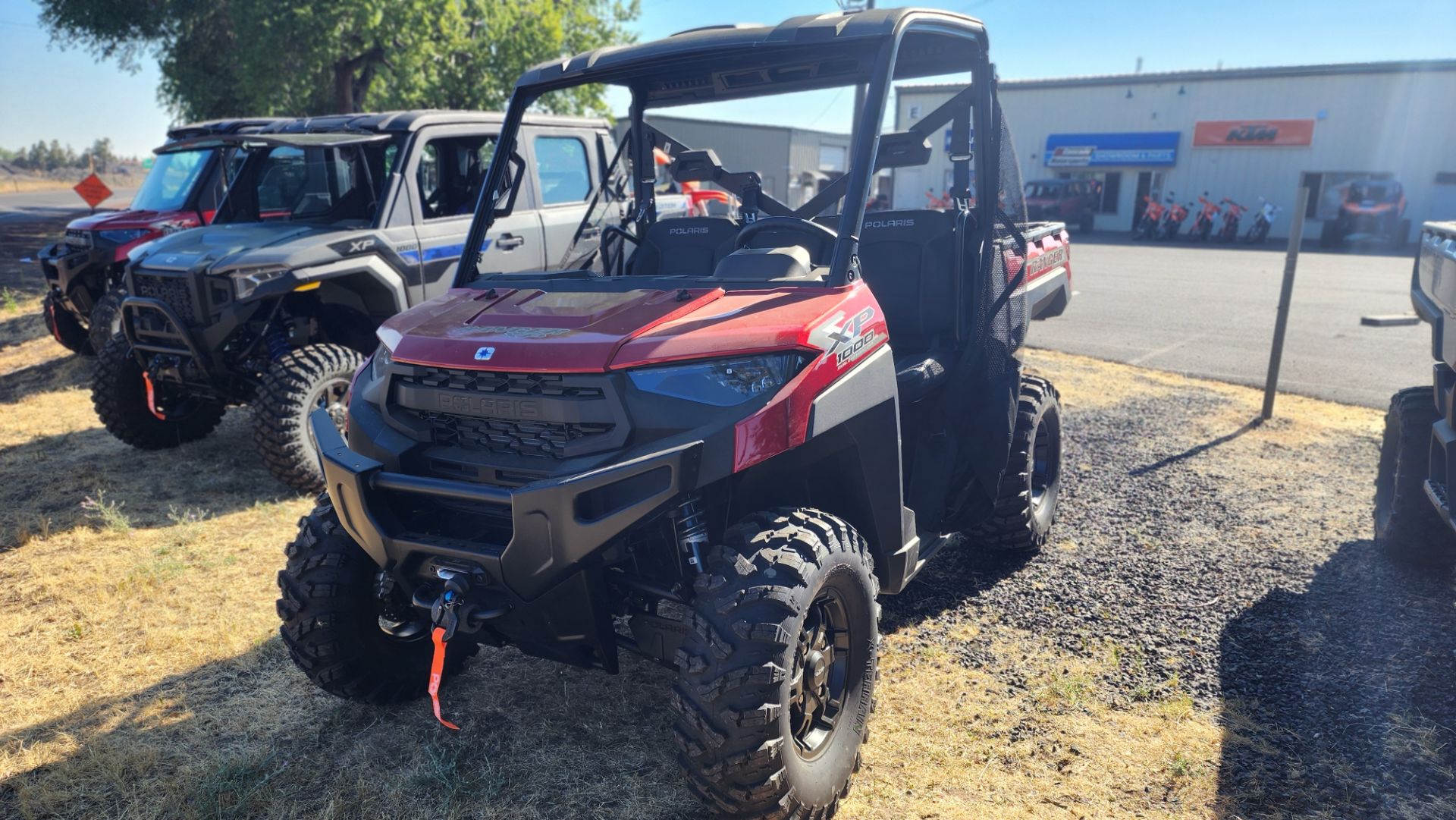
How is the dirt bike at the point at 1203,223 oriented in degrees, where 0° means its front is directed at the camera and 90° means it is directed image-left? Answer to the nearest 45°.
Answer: approximately 45°

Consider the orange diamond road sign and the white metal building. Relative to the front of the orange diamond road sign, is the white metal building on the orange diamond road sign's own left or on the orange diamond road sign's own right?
on the orange diamond road sign's own left

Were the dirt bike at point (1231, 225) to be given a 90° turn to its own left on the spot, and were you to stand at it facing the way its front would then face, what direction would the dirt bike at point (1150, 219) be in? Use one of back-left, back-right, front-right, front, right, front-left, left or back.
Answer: back-right

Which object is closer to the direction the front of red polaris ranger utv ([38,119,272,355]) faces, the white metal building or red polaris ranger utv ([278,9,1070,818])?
the red polaris ranger utv

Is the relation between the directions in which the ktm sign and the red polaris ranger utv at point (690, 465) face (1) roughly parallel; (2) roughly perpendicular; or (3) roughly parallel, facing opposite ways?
roughly parallel

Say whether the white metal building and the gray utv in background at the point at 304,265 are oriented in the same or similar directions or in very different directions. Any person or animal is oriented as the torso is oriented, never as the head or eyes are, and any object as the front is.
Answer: same or similar directions

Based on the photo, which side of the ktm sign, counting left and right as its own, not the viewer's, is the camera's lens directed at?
front

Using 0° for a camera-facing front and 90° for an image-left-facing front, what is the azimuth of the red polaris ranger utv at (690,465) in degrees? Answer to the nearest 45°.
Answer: approximately 45°

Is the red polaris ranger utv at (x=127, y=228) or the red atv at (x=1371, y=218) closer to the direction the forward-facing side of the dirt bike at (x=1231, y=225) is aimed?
the red polaris ranger utv

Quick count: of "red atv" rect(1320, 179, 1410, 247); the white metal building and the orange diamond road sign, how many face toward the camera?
3

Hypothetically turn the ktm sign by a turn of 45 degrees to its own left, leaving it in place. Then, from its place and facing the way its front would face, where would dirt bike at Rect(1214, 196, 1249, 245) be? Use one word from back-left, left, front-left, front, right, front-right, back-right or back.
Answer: front-right

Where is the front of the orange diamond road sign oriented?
toward the camera

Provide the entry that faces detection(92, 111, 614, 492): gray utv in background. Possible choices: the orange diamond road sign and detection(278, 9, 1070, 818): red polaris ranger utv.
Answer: the orange diamond road sign

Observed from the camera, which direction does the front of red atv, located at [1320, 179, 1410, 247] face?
facing the viewer

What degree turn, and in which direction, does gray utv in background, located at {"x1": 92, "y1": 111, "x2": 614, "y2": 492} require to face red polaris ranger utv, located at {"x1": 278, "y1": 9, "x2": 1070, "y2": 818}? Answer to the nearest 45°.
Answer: approximately 45° to its left

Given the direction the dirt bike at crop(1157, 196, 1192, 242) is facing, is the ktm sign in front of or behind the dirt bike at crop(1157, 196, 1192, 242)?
behind

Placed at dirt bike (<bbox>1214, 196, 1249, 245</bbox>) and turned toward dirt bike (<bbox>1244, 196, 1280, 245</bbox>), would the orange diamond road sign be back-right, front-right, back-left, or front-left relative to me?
back-right

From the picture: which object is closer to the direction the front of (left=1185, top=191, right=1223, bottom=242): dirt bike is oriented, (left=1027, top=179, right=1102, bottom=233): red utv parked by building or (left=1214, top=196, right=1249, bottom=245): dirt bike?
the red utv parked by building

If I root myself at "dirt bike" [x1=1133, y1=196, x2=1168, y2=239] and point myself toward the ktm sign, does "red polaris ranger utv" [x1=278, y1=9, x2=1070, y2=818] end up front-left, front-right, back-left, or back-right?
back-right
